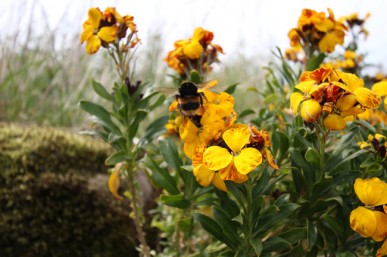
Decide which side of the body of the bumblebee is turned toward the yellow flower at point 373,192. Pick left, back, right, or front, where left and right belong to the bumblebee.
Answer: right

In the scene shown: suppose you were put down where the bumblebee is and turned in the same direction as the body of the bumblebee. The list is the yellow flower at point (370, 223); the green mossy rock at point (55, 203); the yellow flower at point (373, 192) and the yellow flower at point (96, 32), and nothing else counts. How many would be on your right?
2

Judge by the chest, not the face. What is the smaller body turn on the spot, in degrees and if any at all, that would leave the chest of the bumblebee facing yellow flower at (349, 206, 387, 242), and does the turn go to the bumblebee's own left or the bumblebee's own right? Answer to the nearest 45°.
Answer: approximately 90° to the bumblebee's own right

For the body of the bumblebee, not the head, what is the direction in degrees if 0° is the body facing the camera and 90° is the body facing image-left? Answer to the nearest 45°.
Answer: approximately 180°

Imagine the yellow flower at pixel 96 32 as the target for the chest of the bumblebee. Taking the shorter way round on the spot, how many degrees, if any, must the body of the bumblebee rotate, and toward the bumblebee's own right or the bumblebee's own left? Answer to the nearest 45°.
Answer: approximately 45° to the bumblebee's own left
